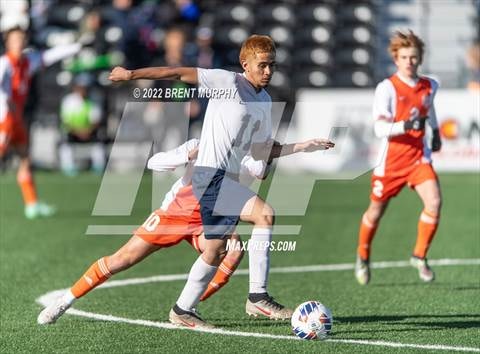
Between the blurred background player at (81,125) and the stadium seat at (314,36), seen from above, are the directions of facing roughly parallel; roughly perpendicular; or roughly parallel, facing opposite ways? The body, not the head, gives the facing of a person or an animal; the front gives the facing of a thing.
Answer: roughly parallel

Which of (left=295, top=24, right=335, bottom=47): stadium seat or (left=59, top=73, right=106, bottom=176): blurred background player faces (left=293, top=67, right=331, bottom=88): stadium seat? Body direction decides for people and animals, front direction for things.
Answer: (left=295, top=24, right=335, bottom=47): stadium seat

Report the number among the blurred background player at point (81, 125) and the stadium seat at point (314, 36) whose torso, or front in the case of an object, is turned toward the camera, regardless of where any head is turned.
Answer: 2

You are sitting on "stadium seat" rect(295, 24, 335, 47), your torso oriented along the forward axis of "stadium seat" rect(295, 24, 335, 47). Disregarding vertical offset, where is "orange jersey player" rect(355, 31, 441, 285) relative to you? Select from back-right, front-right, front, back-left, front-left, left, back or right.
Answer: front

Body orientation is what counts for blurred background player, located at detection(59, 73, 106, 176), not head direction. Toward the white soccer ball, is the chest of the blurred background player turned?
yes

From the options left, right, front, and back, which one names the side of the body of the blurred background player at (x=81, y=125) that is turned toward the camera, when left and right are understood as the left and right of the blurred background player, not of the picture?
front

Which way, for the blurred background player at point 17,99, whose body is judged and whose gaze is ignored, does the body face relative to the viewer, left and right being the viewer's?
facing the viewer and to the right of the viewer

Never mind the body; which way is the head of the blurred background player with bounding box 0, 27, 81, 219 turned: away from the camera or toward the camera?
toward the camera

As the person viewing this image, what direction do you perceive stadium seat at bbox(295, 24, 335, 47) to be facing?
facing the viewer

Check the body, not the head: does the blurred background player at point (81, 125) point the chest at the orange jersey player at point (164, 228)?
yes

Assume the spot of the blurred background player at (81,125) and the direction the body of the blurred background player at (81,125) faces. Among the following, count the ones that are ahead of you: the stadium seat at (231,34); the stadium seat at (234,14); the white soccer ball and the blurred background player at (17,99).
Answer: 2

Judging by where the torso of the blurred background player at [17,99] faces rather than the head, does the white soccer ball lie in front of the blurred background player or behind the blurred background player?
in front

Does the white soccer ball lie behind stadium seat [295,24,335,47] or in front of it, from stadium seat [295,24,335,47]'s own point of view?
in front
